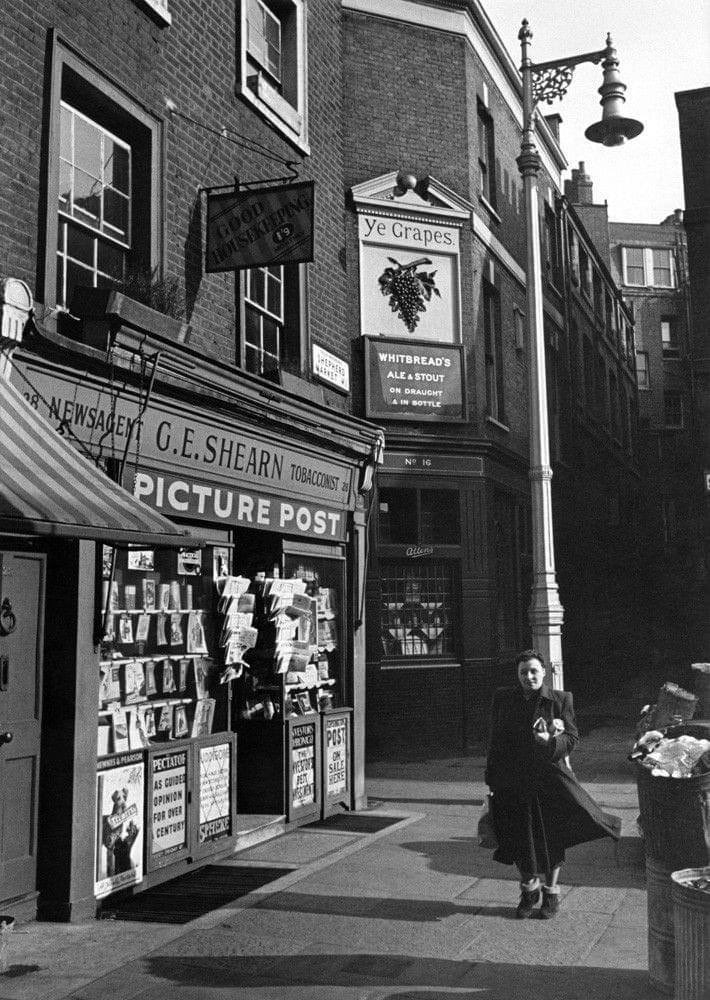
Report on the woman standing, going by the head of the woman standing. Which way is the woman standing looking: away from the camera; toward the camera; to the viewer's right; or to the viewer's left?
toward the camera

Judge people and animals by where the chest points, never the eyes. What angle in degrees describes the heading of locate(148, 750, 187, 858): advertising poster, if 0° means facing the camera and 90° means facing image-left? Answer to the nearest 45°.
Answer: approximately 315°

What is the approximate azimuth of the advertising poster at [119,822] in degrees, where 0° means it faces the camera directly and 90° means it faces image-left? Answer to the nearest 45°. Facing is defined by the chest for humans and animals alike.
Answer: approximately 315°

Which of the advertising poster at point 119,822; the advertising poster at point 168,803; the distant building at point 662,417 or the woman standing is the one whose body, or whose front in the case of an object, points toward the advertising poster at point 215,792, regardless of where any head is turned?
the distant building

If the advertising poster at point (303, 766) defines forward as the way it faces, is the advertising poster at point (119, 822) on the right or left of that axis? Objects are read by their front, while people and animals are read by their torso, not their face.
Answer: on its right

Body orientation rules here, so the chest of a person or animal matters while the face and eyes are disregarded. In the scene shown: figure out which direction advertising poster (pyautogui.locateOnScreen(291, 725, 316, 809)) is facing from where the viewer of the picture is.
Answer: facing the viewer and to the right of the viewer

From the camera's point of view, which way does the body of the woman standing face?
toward the camera

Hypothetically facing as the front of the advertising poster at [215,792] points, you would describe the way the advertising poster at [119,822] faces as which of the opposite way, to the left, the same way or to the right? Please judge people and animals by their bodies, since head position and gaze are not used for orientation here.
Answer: the same way

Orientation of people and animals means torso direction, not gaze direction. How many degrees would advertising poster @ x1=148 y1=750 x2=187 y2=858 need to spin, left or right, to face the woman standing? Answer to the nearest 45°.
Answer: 0° — it already faces them

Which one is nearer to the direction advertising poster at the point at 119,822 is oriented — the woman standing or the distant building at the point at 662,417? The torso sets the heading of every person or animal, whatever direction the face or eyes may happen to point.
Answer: the woman standing

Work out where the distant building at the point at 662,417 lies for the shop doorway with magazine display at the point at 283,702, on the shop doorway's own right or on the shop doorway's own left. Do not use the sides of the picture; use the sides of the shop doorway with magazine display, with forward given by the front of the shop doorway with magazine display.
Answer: on the shop doorway's own left

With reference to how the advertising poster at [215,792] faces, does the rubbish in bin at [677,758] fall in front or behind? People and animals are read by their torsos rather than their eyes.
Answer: in front

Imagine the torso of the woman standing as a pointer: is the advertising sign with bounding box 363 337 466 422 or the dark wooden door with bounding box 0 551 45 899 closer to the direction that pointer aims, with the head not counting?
the dark wooden door

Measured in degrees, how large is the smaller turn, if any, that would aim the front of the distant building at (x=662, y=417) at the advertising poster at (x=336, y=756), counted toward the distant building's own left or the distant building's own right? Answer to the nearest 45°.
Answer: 0° — it already faces it

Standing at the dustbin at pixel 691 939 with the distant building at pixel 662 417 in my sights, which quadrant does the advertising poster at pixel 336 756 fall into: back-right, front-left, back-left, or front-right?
front-left

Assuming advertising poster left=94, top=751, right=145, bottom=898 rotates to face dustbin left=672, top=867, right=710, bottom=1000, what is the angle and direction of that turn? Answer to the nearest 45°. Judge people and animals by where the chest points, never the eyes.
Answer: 0° — it already faces it

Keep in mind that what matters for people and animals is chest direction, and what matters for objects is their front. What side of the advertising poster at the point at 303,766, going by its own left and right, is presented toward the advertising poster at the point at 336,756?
left

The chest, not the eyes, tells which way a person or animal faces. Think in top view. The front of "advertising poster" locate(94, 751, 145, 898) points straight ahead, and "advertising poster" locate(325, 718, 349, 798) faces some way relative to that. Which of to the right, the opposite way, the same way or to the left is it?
the same way

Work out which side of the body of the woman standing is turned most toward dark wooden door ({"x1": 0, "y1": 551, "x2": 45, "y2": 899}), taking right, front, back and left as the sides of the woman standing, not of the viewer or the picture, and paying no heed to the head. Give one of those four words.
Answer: right
